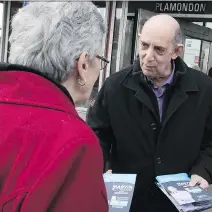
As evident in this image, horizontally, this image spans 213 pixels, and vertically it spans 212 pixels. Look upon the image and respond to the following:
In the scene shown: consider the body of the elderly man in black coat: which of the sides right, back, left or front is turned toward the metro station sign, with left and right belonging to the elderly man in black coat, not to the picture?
back

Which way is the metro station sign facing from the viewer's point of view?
toward the camera

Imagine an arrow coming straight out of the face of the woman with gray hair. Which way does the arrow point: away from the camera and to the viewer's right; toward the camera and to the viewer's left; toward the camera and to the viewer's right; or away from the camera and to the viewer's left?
away from the camera and to the viewer's right

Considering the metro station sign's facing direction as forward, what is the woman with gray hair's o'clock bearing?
The woman with gray hair is roughly at 12 o'clock from the metro station sign.

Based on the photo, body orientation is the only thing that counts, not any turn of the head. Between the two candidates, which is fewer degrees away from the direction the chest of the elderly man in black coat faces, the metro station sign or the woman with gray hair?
the woman with gray hair

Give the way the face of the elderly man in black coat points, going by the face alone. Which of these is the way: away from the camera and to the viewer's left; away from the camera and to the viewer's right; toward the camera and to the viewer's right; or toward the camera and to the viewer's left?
toward the camera and to the viewer's left

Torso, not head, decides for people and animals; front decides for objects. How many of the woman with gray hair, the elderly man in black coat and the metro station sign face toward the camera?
2

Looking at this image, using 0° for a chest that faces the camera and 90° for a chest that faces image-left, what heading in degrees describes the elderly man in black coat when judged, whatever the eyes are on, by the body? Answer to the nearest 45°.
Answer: approximately 0°

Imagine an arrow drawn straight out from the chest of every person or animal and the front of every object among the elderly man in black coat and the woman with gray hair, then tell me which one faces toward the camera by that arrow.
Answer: the elderly man in black coat

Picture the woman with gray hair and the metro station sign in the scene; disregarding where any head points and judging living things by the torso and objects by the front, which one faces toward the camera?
the metro station sign

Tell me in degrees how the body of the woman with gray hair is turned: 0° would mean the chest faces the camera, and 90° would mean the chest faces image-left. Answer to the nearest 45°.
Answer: approximately 225°

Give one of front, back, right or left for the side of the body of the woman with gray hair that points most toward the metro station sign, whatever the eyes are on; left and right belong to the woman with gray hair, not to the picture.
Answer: front

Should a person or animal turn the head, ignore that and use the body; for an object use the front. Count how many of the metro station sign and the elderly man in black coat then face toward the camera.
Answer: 2

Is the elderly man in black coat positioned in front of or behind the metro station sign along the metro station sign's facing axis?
in front

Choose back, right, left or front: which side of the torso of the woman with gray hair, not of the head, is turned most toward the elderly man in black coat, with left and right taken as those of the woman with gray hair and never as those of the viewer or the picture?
front
